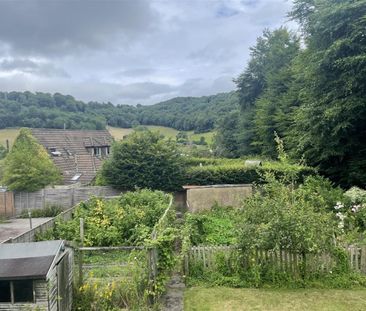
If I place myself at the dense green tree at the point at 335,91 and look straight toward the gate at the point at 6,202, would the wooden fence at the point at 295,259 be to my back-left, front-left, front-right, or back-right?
front-left

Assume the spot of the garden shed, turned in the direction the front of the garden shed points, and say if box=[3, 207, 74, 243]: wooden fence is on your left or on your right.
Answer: on your left

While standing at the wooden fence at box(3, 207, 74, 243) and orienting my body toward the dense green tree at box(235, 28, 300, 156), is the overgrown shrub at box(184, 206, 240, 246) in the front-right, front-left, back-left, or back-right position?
front-right
